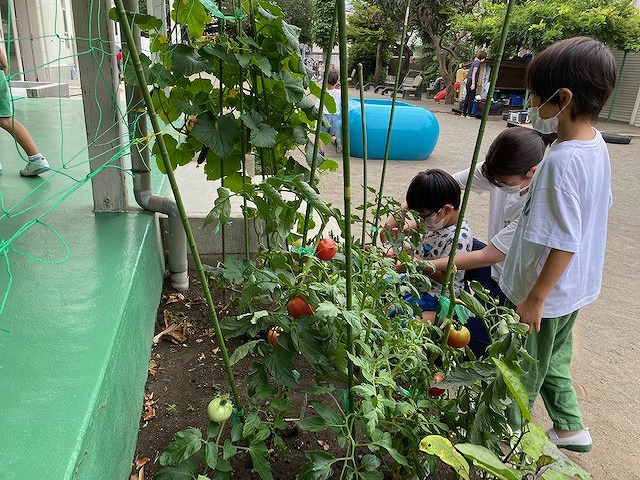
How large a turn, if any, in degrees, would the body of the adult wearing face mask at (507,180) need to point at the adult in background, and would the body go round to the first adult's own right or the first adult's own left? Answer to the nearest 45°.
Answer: approximately 135° to the first adult's own right

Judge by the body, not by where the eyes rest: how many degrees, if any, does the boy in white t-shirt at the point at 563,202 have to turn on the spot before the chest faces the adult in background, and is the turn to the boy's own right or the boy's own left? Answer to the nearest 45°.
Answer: approximately 90° to the boy's own right

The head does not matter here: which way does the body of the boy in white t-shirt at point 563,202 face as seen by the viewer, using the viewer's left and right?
facing to the left of the viewer

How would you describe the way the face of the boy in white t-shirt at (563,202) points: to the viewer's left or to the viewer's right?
to the viewer's left

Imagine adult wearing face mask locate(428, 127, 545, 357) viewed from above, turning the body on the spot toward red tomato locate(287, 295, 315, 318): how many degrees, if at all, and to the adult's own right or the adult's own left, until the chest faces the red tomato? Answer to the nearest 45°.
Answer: approximately 45° to the adult's own left

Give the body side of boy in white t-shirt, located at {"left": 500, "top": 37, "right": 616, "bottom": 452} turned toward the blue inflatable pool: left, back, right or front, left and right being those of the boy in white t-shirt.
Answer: right

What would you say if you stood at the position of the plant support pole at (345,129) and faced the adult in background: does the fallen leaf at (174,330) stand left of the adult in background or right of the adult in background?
left
